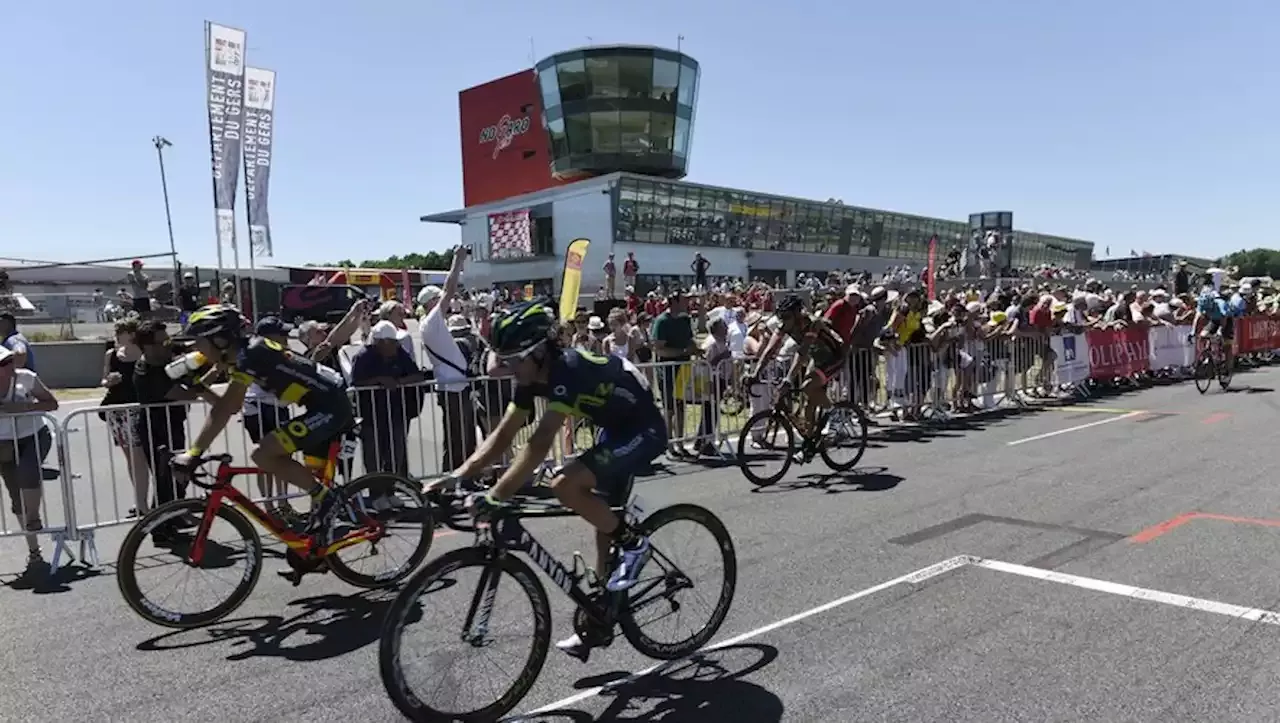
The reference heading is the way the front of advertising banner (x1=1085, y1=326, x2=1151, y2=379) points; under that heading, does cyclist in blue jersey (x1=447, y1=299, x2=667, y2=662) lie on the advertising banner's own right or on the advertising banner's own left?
on the advertising banner's own right

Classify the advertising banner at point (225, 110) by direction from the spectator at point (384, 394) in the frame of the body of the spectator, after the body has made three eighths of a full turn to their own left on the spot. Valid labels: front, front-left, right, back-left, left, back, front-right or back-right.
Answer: front-left

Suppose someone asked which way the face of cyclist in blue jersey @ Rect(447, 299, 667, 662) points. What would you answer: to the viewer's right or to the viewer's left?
to the viewer's left

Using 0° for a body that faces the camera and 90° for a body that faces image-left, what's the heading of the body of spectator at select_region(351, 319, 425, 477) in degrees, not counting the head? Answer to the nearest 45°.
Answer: approximately 0°

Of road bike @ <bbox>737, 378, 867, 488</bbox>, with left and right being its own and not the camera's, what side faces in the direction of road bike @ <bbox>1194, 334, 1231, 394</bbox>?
back

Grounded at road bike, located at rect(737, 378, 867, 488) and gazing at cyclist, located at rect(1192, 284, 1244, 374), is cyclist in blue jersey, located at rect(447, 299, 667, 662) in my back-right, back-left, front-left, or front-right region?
back-right

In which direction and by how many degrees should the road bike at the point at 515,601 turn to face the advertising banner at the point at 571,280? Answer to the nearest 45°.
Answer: approximately 135° to its right

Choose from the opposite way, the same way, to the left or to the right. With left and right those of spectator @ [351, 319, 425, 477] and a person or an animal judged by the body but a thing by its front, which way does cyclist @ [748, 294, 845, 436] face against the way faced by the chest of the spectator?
to the right

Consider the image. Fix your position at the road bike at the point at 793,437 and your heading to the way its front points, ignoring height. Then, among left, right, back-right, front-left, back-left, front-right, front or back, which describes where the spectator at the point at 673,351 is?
right

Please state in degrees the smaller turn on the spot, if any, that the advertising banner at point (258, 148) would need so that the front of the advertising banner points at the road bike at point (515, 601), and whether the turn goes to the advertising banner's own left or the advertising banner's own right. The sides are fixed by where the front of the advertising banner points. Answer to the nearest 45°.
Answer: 0° — it already faces it

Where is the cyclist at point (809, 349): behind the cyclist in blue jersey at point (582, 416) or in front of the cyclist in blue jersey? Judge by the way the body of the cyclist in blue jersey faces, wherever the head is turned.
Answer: behind

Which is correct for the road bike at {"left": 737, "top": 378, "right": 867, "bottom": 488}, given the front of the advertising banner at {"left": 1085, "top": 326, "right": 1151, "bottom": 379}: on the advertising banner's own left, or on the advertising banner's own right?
on the advertising banner's own right
